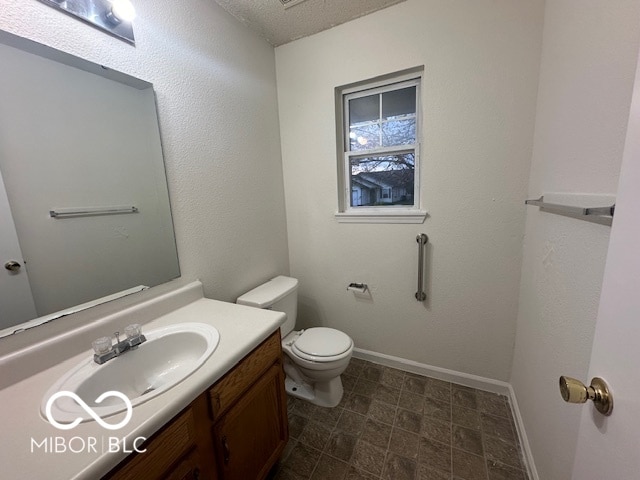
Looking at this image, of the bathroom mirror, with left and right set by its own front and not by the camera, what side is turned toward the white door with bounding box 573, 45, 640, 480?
front

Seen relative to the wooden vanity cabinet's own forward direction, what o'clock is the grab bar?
The grab bar is roughly at 10 o'clock from the wooden vanity cabinet.

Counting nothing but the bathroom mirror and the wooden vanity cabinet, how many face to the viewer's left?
0

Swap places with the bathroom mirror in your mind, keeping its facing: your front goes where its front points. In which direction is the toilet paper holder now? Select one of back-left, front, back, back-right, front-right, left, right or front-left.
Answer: front-left

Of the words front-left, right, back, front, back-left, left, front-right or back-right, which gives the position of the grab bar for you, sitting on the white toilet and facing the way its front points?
front-left

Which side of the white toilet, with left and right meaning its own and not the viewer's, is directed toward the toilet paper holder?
left

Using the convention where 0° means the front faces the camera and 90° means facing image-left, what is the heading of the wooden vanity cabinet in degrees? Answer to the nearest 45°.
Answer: approximately 315°

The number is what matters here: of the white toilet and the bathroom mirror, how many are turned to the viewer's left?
0

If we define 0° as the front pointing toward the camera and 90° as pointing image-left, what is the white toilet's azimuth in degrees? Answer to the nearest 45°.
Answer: approximately 315°

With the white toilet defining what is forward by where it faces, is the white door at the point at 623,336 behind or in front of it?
in front

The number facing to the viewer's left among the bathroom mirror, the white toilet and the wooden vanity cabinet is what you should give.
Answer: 0
